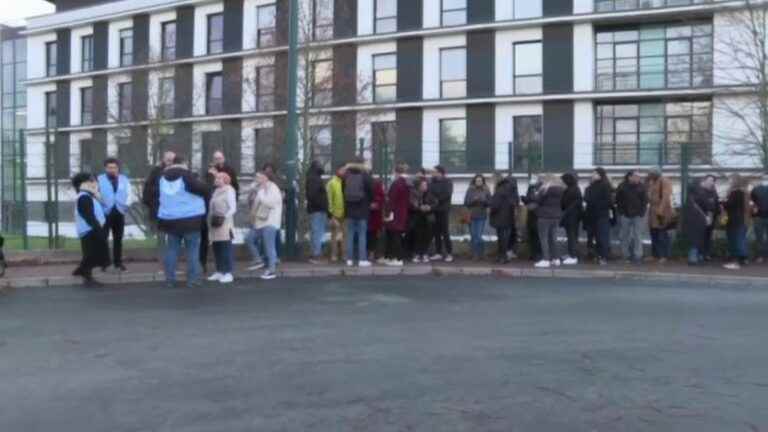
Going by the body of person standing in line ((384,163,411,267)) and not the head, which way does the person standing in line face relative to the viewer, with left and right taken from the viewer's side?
facing to the left of the viewer

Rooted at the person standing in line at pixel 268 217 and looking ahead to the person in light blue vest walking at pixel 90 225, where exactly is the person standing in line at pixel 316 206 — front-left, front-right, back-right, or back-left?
back-right

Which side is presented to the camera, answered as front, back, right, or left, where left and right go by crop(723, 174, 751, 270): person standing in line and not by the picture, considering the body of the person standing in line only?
left

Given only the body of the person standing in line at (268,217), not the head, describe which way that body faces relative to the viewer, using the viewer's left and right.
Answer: facing to the left of the viewer

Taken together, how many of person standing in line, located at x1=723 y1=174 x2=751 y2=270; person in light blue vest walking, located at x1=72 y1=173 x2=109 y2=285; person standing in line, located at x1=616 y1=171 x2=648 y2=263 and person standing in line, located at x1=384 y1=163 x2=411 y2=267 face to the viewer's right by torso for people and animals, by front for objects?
1

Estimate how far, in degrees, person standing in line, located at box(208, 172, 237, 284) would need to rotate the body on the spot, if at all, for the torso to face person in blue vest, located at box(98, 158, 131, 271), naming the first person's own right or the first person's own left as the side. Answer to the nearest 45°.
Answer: approximately 45° to the first person's own right

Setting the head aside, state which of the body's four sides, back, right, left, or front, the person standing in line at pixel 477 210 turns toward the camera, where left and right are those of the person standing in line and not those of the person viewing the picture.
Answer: front

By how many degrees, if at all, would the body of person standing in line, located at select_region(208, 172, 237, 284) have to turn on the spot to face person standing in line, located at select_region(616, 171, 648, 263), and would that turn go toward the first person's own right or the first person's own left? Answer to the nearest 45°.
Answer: approximately 135° to the first person's own left

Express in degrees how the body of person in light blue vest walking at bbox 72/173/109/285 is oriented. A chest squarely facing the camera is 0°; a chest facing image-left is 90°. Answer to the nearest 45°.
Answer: approximately 270°

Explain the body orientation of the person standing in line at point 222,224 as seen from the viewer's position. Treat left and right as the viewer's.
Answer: facing the viewer and to the left of the viewer
